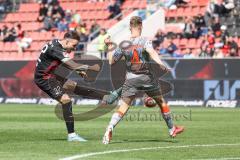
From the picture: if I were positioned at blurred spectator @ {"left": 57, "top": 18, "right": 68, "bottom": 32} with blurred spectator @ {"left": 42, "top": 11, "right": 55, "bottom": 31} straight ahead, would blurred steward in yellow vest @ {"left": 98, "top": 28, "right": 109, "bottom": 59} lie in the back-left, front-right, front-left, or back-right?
back-left

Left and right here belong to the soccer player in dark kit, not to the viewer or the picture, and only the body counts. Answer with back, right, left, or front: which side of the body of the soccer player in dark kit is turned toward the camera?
right

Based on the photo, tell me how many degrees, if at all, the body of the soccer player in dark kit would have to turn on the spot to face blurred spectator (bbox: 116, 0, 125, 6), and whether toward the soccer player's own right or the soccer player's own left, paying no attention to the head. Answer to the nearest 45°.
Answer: approximately 90° to the soccer player's own left

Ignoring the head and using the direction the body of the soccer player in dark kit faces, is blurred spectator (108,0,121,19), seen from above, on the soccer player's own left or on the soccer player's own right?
on the soccer player's own left

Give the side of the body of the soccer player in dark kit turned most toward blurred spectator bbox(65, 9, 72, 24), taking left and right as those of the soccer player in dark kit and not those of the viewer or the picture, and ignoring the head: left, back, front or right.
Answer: left

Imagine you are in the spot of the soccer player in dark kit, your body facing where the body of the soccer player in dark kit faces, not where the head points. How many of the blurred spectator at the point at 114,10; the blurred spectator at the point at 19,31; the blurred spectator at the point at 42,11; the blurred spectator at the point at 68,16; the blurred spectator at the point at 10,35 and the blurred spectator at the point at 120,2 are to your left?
6

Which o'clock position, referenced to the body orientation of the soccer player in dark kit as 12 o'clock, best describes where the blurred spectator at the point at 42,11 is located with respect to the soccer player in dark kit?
The blurred spectator is roughly at 9 o'clock from the soccer player in dark kit.

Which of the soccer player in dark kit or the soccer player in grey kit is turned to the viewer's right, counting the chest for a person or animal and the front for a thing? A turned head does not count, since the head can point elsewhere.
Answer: the soccer player in dark kit

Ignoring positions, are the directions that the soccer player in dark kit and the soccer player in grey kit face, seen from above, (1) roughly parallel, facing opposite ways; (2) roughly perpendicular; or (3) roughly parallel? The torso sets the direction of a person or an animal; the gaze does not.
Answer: roughly perpendicular
